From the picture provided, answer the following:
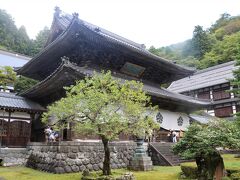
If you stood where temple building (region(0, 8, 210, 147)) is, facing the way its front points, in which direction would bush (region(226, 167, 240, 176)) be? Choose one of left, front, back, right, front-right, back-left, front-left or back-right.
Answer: front

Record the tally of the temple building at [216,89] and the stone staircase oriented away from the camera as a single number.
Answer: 0

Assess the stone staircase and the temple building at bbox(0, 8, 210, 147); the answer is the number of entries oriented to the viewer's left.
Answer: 0

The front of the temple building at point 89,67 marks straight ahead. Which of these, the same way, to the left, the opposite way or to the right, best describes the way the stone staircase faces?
the same way

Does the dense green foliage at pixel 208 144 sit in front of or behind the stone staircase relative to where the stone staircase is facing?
in front

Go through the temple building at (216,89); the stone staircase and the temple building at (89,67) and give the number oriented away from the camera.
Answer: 0

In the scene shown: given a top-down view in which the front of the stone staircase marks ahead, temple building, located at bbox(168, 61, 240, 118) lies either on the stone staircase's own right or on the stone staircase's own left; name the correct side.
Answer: on the stone staircase's own left

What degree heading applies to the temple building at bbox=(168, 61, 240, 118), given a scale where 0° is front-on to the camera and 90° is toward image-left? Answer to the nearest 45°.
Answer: approximately 45°

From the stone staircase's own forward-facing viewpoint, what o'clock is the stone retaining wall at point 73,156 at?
The stone retaining wall is roughly at 3 o'clock from the stone staircase.

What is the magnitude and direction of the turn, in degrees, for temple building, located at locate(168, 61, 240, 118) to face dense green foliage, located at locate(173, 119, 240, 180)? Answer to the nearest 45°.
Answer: approximately 45° to its left

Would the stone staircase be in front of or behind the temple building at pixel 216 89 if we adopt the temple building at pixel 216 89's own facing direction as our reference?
in front

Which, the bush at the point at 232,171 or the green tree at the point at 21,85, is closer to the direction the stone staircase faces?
the bush

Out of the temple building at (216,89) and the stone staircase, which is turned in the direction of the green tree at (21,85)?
the temple building

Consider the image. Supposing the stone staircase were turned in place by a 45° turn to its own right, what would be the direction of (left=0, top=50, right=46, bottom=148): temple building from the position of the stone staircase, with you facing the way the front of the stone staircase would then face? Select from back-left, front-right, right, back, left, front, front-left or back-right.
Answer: right

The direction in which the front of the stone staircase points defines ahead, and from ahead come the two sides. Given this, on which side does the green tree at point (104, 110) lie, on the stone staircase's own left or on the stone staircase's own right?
on the stone staircase's own right

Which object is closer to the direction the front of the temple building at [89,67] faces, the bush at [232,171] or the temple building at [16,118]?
the bush
